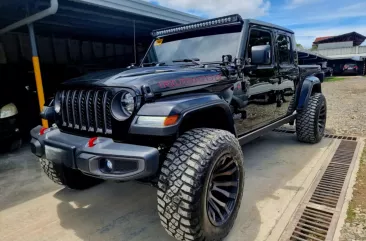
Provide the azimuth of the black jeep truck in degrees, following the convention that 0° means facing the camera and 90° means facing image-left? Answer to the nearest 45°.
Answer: approximately 45°

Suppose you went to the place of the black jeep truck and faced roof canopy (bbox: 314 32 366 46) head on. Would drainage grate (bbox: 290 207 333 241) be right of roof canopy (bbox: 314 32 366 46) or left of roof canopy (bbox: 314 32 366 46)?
right

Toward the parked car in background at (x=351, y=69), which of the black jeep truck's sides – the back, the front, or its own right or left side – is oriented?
back

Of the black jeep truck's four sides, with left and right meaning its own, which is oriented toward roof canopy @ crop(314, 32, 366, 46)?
back
